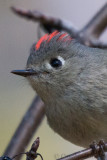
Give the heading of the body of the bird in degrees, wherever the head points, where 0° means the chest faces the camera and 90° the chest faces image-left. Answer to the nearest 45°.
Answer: approximately 90°
